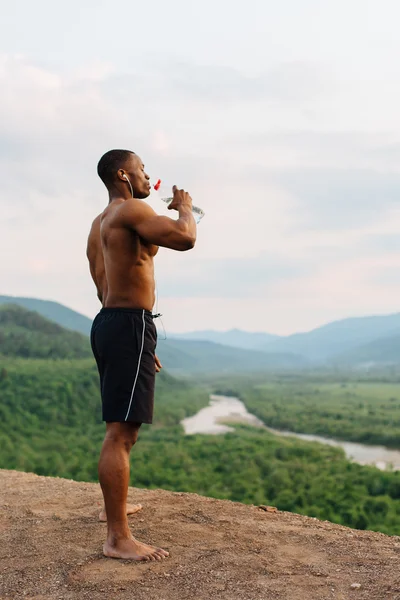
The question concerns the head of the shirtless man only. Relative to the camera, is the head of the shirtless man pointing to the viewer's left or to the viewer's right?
to the viewer's right

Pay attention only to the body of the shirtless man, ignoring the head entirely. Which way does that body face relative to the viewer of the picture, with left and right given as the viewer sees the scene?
facing away from the viewer and to the right of the viewer
